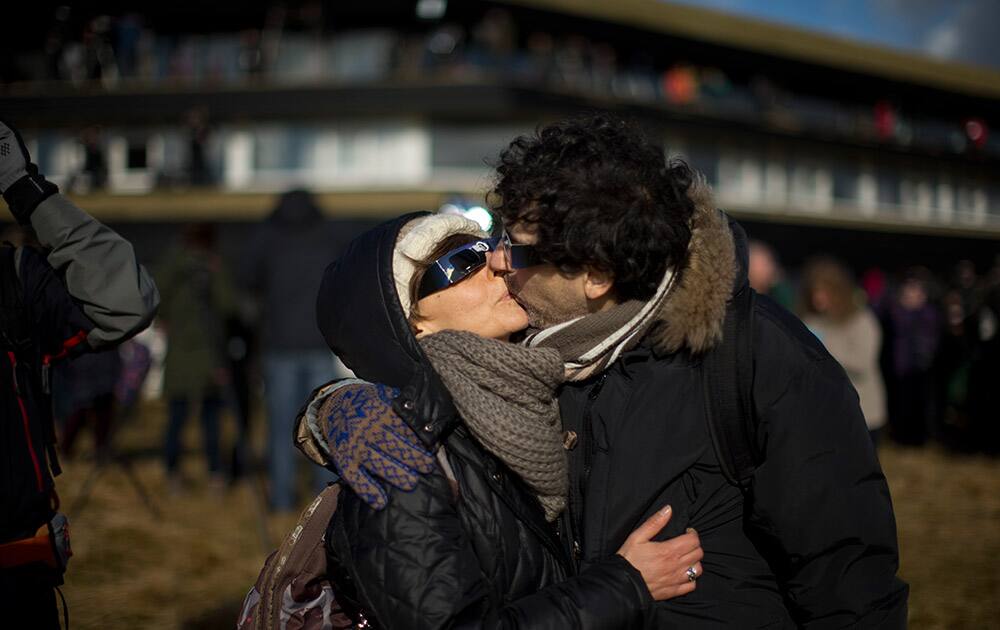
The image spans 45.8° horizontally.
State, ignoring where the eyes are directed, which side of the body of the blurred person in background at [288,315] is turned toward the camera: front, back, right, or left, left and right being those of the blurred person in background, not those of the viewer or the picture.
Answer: back

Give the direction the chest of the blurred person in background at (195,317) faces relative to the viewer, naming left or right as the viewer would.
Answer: facing away from the viewer

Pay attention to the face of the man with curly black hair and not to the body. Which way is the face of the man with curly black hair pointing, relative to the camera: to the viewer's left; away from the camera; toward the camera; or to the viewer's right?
to the viewer's left

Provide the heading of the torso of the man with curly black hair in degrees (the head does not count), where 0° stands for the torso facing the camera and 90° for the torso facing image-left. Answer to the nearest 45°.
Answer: approximately 90°

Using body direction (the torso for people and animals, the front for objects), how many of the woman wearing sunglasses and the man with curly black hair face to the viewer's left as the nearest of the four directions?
1

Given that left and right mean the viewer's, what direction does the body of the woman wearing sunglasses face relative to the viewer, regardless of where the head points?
facing to the right of the viewer

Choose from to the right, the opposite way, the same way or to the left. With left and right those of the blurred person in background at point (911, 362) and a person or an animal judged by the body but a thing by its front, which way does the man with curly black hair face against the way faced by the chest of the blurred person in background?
to the right

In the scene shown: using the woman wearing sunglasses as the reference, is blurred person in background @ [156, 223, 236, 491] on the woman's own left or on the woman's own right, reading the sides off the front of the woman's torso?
on the woman's own left

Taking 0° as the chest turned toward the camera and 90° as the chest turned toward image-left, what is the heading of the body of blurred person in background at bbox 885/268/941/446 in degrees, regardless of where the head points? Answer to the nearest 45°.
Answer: approximately 0°

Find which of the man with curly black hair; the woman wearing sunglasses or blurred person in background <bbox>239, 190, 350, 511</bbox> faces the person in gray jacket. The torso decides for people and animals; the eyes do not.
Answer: the man with curly black hair

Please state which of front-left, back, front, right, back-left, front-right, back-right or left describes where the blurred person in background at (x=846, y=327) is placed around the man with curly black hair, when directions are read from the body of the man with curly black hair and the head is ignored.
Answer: right

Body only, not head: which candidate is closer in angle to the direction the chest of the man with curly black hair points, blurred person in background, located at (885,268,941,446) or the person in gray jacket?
the person in gray jacket
